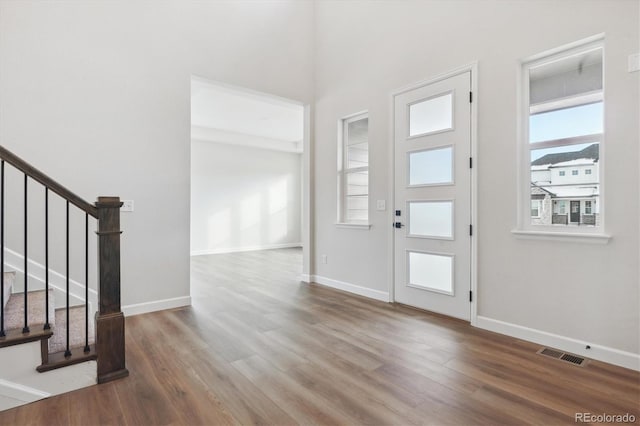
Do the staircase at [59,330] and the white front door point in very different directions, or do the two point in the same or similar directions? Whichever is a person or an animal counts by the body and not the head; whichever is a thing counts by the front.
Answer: very different directions

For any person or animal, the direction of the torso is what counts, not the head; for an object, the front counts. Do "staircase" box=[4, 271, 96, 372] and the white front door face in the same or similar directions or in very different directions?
very different directions

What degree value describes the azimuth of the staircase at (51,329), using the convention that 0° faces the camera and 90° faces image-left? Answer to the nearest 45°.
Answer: approximately 270°

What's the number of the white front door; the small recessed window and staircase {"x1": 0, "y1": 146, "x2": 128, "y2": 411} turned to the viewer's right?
1

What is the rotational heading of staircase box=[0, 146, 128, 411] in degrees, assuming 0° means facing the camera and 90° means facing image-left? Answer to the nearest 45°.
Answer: approximately 270°

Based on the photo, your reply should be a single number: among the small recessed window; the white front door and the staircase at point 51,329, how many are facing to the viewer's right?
1

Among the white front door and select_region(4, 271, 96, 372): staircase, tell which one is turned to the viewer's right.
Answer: the staircase

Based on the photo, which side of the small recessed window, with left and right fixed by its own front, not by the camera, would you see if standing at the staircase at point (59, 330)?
front

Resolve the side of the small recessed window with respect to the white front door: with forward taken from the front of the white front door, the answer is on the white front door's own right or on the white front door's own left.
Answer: on the white front door's own right

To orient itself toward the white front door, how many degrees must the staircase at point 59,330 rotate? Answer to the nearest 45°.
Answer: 0° — it already faces it

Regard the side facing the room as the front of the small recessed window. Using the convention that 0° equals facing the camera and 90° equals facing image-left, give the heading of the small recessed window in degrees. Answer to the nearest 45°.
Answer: approximately 45°

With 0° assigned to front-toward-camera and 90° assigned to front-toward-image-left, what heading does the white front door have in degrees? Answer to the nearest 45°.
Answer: approximately 45°
